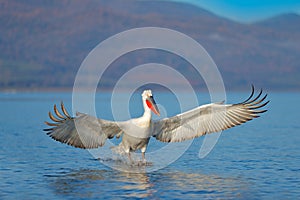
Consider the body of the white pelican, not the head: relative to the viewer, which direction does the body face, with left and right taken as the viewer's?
facing the viewer and to the right of the viewer
